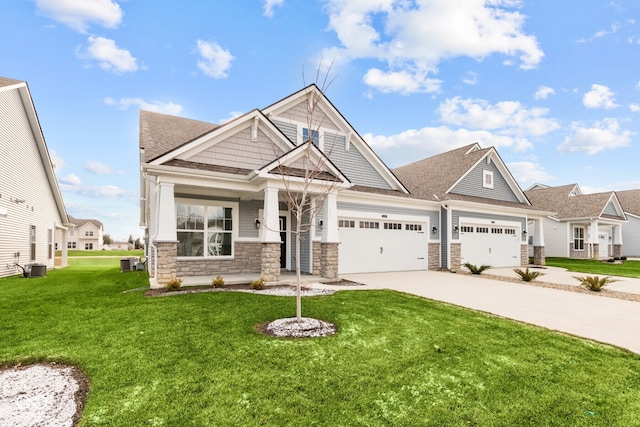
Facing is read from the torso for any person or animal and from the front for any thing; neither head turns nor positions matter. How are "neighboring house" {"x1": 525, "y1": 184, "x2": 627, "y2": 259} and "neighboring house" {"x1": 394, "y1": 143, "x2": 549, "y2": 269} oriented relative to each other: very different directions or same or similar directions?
same or similar directions

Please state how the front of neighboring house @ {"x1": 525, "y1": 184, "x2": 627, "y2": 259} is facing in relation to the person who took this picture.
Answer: facing the viewer and to the right of the viewer

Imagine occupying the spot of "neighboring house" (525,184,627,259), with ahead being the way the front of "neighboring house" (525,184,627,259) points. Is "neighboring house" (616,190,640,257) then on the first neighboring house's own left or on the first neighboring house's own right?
on the first neighboring house's own left

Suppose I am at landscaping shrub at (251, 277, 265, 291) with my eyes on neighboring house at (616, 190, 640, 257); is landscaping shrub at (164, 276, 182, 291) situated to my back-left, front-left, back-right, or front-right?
back-left

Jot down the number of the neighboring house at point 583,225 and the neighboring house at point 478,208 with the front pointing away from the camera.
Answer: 0

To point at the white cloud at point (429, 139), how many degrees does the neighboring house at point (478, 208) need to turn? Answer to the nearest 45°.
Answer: approximately 135° to its left

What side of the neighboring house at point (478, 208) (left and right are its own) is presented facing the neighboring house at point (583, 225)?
left

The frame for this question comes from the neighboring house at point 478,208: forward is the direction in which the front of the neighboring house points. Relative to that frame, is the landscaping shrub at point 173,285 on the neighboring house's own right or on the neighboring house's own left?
on the neighboring house's own right
